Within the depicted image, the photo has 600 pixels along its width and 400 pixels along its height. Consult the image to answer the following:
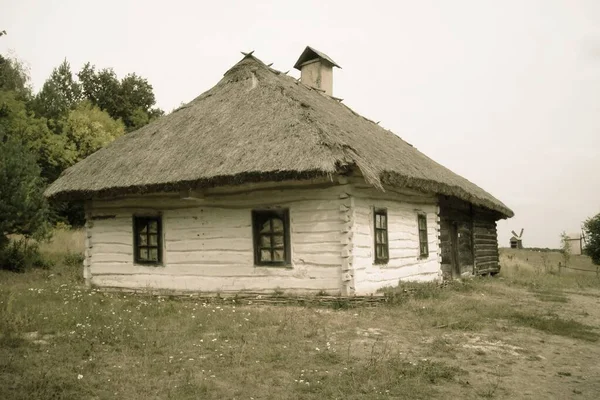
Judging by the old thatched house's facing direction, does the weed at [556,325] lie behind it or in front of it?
in front

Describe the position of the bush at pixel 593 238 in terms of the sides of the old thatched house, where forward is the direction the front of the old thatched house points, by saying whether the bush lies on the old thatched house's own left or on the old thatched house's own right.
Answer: on the old thatched house's own left

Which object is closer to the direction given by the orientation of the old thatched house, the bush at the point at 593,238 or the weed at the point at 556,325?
the weed

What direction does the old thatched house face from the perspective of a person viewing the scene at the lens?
facing the viewer and to the right of the viewer

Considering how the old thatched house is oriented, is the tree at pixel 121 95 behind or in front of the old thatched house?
behind

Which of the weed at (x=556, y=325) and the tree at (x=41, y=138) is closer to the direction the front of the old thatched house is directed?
the weed

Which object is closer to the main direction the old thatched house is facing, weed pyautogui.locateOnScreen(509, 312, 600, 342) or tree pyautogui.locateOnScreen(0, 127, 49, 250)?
the weed

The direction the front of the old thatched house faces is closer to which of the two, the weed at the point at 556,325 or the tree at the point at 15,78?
the weed

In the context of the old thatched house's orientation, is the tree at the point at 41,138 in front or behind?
behind
